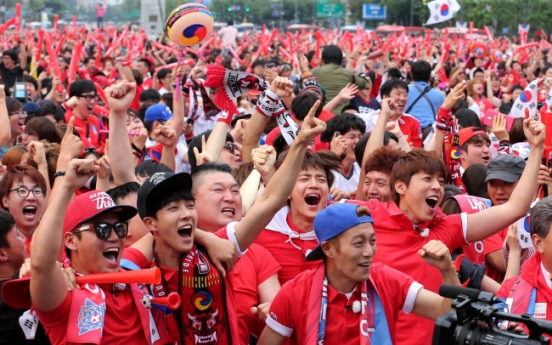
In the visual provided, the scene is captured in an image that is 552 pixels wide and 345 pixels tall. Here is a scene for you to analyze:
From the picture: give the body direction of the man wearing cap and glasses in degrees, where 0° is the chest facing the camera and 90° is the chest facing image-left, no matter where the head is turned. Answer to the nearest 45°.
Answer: approximately 315°

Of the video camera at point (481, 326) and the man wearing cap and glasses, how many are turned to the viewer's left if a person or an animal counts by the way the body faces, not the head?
1

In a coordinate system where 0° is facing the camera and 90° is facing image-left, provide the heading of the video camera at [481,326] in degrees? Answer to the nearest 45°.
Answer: approximately 90°

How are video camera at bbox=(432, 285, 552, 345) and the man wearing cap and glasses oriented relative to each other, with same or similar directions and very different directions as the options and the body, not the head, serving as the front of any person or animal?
very different directions

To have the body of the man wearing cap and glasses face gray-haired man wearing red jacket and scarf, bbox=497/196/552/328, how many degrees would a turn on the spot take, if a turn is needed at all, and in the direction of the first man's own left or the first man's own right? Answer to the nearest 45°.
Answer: approximately 45° to the first man's own left
